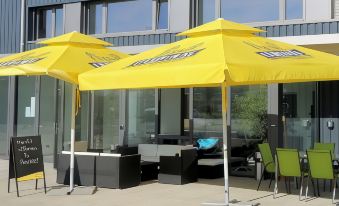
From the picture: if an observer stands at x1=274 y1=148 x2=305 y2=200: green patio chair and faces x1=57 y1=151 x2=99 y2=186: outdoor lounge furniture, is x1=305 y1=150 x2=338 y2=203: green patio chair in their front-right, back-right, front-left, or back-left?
back-left

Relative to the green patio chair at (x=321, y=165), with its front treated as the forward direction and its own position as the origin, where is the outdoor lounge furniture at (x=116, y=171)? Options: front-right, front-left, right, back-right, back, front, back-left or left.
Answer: back-left

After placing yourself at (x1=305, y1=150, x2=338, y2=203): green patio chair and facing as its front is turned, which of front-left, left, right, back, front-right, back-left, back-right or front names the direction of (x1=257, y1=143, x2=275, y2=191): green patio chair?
left

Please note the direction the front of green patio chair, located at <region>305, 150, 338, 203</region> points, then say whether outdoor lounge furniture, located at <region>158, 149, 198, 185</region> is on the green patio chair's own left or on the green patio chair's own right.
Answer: on the green patio chair's own left

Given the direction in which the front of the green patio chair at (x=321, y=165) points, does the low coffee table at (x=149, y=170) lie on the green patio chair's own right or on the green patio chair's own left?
on the green patio chair's own left

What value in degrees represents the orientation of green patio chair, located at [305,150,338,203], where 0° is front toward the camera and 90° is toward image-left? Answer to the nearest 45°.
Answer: approximately 225°

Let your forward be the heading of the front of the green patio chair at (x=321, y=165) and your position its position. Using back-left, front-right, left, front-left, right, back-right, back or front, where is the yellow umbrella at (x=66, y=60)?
back-left

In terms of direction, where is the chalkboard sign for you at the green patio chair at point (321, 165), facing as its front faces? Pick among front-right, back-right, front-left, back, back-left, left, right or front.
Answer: back-left
